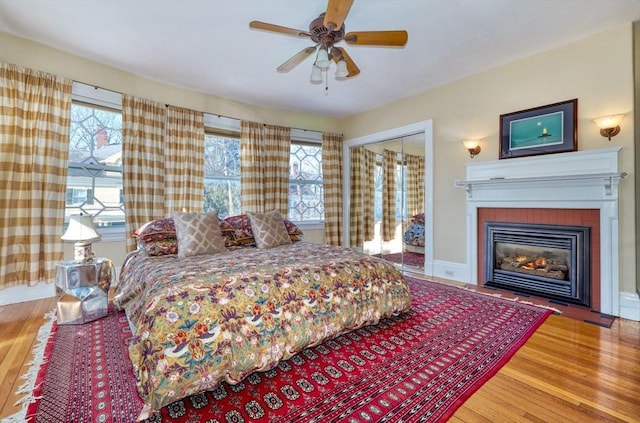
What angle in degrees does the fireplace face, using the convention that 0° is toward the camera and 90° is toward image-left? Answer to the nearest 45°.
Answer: approximately 45°

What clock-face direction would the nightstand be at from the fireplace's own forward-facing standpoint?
The nightstand is roughly at 12 o'clock from the fireplace.

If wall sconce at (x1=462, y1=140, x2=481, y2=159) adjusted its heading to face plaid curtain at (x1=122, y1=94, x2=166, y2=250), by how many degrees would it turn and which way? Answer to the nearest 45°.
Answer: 0° — it already faces it

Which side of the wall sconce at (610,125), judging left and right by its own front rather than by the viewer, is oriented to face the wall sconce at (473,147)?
right

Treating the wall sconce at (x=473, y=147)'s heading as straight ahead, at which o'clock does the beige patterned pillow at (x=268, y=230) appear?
The beige patterned pillow is roughly at 12 o'clock from the wall sconce.

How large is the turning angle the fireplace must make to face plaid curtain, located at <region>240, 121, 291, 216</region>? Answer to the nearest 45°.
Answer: approximately 45° to its right

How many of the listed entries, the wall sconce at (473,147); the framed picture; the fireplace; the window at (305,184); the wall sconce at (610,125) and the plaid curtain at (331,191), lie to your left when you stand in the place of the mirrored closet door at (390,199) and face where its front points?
4
